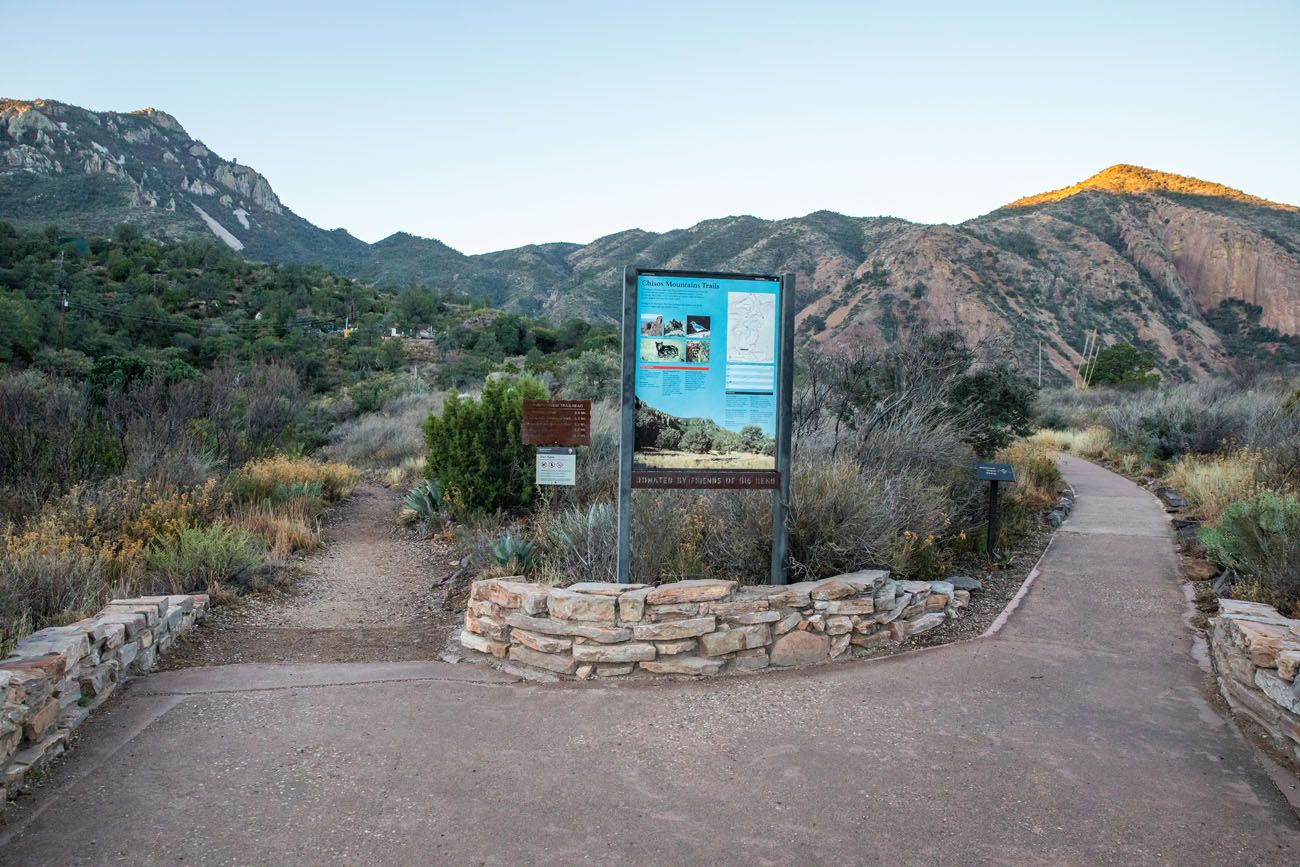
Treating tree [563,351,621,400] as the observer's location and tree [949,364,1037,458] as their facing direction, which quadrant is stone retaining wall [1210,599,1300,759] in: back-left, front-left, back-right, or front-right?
front-right

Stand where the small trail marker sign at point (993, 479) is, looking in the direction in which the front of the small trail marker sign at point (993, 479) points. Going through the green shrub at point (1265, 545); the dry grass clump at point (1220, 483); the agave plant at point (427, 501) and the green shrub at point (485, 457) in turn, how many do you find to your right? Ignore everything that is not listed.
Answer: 2

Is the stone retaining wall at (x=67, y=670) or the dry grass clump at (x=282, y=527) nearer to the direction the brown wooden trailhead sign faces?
the stone retaining wall

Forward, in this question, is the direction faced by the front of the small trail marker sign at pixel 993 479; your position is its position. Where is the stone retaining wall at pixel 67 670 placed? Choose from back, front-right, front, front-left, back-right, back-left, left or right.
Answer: front-right

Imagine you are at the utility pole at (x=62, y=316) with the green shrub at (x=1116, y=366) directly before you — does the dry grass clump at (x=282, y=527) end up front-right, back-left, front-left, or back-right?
front-right

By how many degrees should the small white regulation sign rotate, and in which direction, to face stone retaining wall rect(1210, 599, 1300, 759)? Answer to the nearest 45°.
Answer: approximately 45° to its left

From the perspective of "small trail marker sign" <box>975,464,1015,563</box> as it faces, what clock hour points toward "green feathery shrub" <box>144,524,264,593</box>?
The green feathery shrub is roughly at 2 o'clock from the small trail marker sign.

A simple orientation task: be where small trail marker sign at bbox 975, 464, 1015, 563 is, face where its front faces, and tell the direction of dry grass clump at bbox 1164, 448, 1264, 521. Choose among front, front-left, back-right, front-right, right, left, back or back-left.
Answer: back-left

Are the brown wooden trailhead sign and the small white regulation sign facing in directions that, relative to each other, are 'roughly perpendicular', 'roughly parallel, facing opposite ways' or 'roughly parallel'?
roughly parallel

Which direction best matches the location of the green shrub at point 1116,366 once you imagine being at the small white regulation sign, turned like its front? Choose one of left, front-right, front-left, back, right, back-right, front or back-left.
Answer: back-left

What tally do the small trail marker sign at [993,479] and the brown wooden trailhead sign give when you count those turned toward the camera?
2

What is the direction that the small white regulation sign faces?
toward the camera

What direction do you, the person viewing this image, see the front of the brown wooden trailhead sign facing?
facing the viewer

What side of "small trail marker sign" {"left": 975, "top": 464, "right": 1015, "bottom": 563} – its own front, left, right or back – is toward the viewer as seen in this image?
front

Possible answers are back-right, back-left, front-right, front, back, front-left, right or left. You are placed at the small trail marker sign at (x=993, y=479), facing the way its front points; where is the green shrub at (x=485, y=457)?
right

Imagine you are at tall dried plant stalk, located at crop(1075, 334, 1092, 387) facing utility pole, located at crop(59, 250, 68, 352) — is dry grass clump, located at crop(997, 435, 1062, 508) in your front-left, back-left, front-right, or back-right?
front-left

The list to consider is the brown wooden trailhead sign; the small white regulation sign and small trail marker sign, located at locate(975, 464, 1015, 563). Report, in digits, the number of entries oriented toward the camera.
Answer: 3
